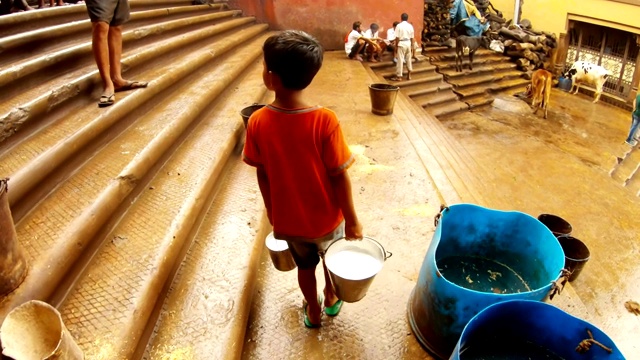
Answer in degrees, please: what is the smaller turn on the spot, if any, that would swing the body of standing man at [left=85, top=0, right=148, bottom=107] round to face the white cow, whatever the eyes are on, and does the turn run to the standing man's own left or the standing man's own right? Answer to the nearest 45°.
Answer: approximately 45° to the standing man's own left

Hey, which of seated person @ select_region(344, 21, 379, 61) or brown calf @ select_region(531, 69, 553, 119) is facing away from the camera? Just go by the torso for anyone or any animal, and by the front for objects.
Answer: the brown calf

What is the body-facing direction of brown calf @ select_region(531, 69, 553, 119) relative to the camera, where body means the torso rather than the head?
away from the camera

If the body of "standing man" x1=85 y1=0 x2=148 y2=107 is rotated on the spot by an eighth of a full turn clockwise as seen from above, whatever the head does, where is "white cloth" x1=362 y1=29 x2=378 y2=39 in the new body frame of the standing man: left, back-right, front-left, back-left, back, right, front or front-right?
back-left

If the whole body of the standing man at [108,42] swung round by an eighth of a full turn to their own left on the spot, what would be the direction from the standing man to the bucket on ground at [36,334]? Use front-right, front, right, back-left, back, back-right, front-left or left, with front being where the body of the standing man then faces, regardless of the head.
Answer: right

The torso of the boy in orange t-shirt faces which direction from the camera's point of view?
away from the camera

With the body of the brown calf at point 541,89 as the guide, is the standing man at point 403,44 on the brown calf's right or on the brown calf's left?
on the brown calf's left

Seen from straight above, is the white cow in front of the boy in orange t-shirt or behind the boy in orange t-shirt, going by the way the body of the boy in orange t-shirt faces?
in front

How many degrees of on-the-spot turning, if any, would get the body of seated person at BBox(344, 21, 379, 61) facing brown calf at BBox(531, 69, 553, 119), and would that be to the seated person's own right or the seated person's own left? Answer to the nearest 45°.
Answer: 0° — they already face it

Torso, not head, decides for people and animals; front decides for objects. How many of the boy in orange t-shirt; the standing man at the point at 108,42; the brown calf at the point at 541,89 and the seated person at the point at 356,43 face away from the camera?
2

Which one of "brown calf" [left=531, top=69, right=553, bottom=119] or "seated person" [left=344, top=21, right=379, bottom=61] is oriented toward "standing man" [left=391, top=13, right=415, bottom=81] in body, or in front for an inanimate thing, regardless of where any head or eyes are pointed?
the seated person

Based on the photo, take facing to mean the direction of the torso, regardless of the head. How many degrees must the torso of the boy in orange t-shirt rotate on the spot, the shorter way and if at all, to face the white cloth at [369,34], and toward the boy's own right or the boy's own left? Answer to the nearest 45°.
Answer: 0° — they already face it

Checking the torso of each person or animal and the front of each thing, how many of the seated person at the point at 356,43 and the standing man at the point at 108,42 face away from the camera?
0

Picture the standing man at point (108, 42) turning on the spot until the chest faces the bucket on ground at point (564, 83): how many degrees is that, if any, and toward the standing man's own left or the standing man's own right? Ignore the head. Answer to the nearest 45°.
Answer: approximately 45° to the standing man's own left
